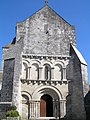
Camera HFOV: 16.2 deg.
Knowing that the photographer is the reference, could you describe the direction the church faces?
facing the viewer
